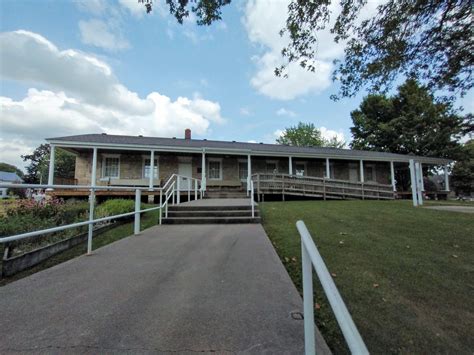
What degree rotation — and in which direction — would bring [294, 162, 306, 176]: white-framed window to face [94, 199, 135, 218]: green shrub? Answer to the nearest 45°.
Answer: approximately 45° to its right

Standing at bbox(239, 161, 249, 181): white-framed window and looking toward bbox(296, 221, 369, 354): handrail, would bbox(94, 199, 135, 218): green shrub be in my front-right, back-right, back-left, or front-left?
front-right

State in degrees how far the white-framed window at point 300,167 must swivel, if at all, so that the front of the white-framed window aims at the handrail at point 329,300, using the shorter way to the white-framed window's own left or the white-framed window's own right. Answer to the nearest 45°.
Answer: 0° — it already faces it

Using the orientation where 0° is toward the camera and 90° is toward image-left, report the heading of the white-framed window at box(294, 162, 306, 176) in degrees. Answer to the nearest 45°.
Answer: approximately 0°

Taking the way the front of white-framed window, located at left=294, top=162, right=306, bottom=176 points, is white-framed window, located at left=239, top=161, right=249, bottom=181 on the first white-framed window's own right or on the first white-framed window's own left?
on the first white-framed window's own right

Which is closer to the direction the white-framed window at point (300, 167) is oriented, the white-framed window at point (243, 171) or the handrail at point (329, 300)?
the handrail

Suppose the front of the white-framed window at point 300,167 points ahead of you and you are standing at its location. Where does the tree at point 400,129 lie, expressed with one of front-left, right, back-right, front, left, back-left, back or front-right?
back-left

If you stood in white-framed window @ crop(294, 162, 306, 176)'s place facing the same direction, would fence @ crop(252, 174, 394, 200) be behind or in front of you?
in front
